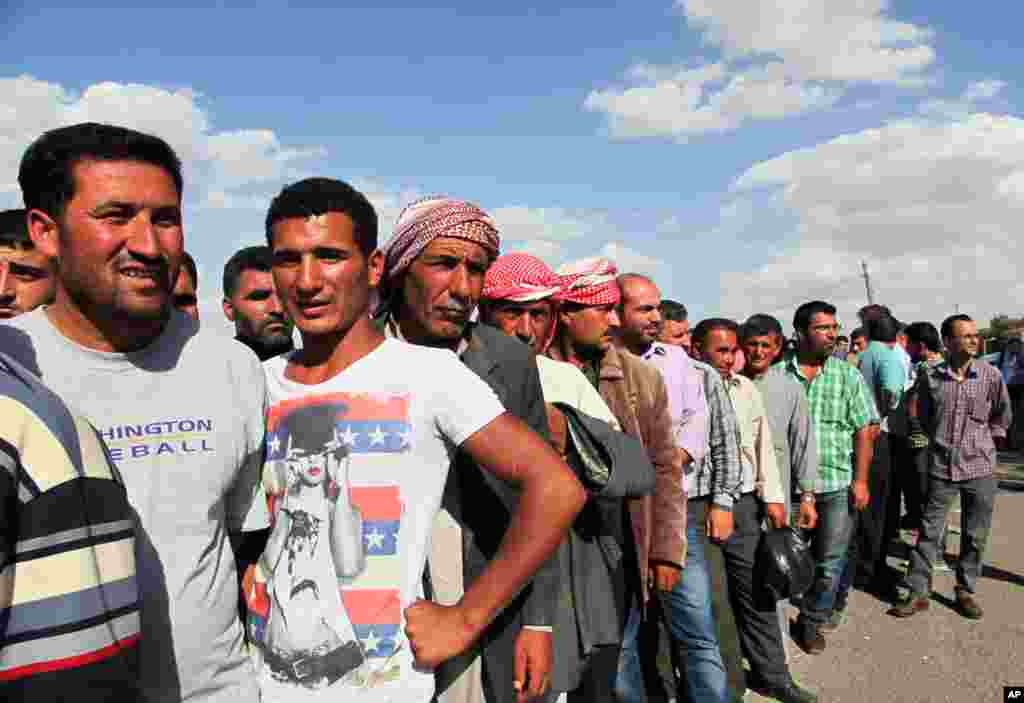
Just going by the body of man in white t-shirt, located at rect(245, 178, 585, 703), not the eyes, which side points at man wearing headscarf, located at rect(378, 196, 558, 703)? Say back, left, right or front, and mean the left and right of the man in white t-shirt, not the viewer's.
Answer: back

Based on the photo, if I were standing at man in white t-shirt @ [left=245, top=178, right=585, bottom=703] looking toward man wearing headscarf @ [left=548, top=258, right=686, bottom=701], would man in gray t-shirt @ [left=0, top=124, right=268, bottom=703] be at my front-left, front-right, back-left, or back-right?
back-left

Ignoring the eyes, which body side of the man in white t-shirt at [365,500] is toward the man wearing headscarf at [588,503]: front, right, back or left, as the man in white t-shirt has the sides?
back

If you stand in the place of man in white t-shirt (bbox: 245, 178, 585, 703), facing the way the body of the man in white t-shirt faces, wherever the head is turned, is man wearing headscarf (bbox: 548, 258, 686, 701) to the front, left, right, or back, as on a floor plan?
back

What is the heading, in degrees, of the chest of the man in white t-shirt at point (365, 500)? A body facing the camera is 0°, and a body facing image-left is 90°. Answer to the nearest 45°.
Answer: approximately 45°

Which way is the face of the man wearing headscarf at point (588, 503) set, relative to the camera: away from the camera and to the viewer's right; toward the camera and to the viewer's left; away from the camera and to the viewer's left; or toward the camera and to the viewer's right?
toward the camera and to the viewer's left
